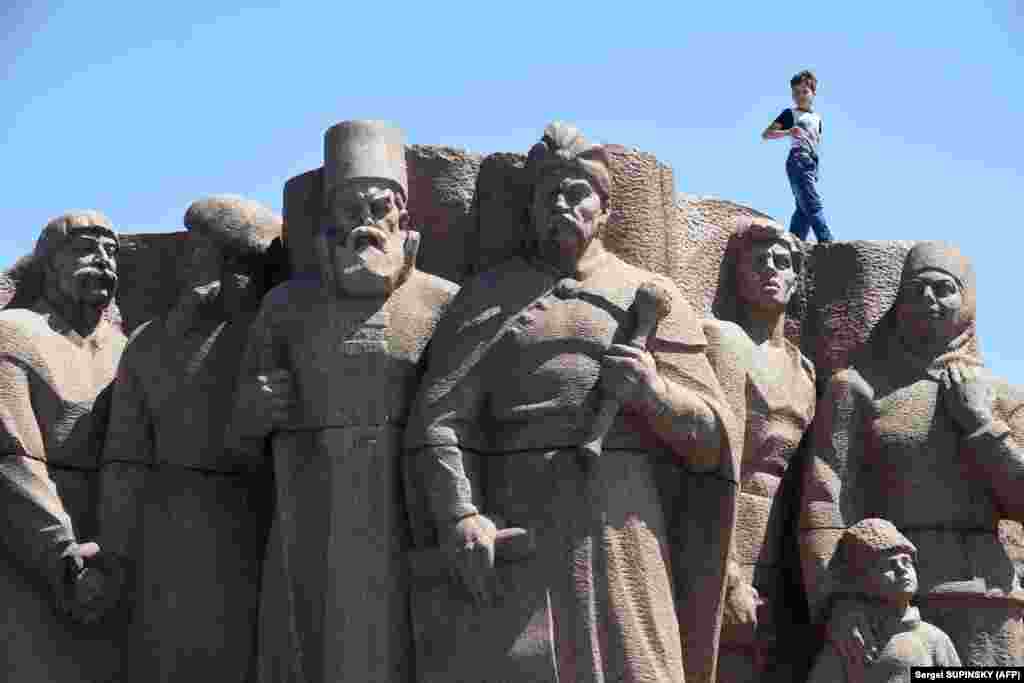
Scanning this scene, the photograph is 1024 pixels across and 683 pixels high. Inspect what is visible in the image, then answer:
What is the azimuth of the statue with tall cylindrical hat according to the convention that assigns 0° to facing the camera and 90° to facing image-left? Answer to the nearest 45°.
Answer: approximately 0°

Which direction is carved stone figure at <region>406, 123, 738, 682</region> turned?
toward the camera

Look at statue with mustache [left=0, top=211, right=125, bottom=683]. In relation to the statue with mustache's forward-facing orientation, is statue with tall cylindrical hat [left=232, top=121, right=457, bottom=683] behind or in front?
in front

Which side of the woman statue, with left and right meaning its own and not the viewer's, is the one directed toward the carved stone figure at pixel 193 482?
right

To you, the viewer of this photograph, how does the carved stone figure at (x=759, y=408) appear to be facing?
facing the viewer and to the right of the viewer

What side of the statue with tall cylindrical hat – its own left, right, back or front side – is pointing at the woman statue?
left
